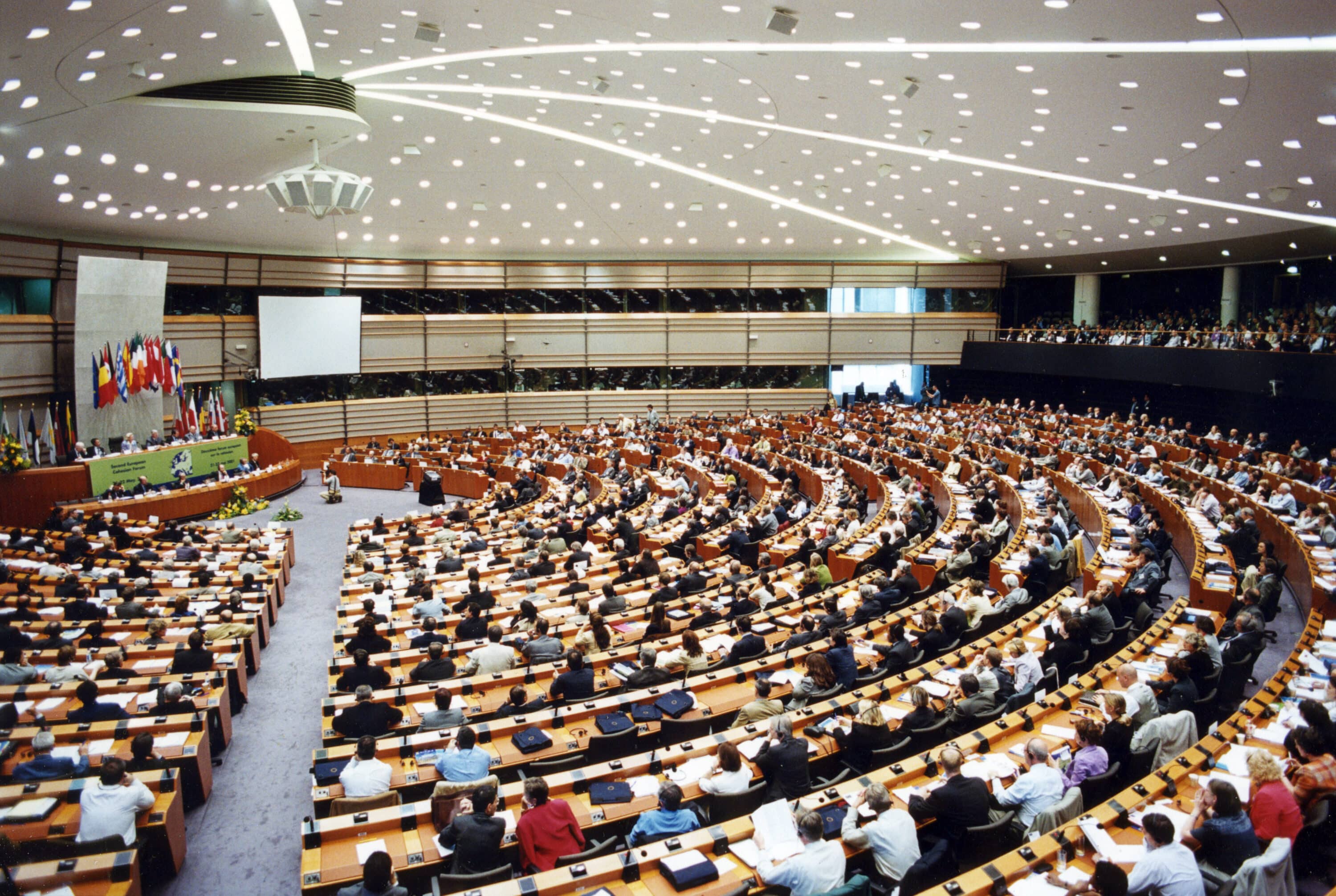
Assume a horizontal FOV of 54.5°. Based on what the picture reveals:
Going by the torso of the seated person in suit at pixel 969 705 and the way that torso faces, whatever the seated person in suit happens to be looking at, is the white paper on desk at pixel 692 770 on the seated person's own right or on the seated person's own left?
on the seated person's own left

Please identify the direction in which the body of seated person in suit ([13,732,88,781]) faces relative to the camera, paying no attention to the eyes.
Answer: away from the camera

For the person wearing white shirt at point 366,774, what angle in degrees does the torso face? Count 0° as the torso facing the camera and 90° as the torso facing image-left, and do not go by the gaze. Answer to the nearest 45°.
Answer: approximately 180°

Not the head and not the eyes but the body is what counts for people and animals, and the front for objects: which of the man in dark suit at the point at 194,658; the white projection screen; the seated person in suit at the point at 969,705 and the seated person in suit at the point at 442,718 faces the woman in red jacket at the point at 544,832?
the white projection screen

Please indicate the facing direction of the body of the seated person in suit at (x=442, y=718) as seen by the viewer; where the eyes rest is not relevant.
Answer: away from the camera

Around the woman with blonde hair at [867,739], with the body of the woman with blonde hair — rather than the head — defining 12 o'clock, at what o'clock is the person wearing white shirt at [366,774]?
The person wearing white shirt is roughly at 10 o'clock from the woman with blonde hair.

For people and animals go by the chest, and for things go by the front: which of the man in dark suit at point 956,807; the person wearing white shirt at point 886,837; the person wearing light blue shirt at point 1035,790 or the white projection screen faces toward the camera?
the white projection screen

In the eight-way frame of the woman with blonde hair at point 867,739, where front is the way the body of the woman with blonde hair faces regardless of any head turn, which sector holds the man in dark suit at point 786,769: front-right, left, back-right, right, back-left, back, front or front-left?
left

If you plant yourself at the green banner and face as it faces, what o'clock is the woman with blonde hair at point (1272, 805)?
The woman with blonde hair is roughly at 1 o'clock from the green banner.

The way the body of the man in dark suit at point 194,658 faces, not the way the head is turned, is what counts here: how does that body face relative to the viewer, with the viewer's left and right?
facing away from the viewer

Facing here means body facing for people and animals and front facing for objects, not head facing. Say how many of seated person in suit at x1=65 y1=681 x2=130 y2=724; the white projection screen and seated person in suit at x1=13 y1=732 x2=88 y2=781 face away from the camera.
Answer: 2

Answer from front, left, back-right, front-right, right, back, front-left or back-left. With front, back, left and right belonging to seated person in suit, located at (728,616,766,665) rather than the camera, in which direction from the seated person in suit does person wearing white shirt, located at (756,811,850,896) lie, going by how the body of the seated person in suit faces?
back-left

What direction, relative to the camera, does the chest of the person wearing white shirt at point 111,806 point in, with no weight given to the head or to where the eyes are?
away from the camera

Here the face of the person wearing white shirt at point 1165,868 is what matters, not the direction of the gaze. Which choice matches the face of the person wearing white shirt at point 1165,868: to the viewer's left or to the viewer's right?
to the viewer's left

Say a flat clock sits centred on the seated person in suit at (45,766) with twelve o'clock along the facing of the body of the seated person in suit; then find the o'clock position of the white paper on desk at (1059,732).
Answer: The white paper on desk is roughly at 4 o'clock from the seated person in suit.

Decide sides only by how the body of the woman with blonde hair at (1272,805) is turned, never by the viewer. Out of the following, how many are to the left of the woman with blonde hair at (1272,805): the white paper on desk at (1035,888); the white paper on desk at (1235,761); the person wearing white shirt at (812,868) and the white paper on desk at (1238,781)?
2
